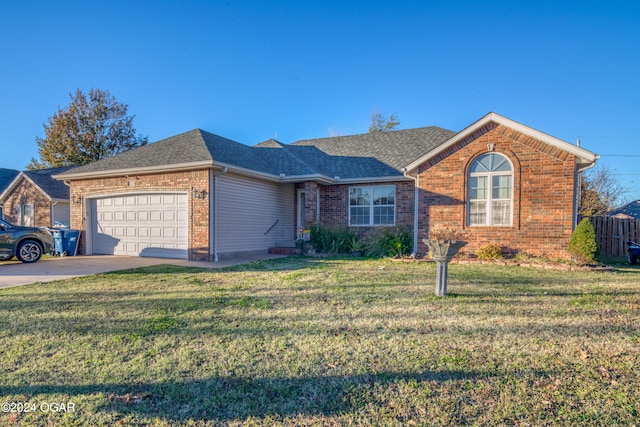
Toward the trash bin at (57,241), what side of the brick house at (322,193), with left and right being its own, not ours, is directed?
right

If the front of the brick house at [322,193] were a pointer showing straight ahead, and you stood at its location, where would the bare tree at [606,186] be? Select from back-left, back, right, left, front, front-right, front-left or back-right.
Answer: back-left

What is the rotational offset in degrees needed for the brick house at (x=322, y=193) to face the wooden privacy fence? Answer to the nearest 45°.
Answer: approximately 90° to its left

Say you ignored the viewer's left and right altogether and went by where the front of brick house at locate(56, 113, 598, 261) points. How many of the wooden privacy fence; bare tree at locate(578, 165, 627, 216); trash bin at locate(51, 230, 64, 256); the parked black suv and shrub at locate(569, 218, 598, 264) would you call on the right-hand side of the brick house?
2

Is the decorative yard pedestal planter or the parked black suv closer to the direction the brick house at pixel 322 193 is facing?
the decorative yard pedestal planter

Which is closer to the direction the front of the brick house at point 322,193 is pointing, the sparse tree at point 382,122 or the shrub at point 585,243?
the shrub

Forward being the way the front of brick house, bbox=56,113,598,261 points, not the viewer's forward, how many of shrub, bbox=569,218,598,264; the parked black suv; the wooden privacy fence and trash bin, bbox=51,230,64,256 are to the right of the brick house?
2

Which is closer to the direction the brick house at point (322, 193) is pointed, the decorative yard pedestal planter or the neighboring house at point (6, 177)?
the decorative yard pedestal planter

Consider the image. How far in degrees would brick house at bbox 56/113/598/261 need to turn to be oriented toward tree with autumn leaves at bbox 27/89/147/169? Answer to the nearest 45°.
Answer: approximately 135° to its right

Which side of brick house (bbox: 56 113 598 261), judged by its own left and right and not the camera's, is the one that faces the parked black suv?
right

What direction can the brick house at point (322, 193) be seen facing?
toward the camera

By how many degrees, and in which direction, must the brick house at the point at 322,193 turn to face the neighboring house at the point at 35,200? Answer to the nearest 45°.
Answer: approximately 135° to its right

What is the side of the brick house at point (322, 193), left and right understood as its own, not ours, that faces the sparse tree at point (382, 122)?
back

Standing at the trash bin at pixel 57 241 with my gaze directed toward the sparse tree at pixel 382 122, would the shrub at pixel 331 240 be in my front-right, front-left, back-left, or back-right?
front-right
